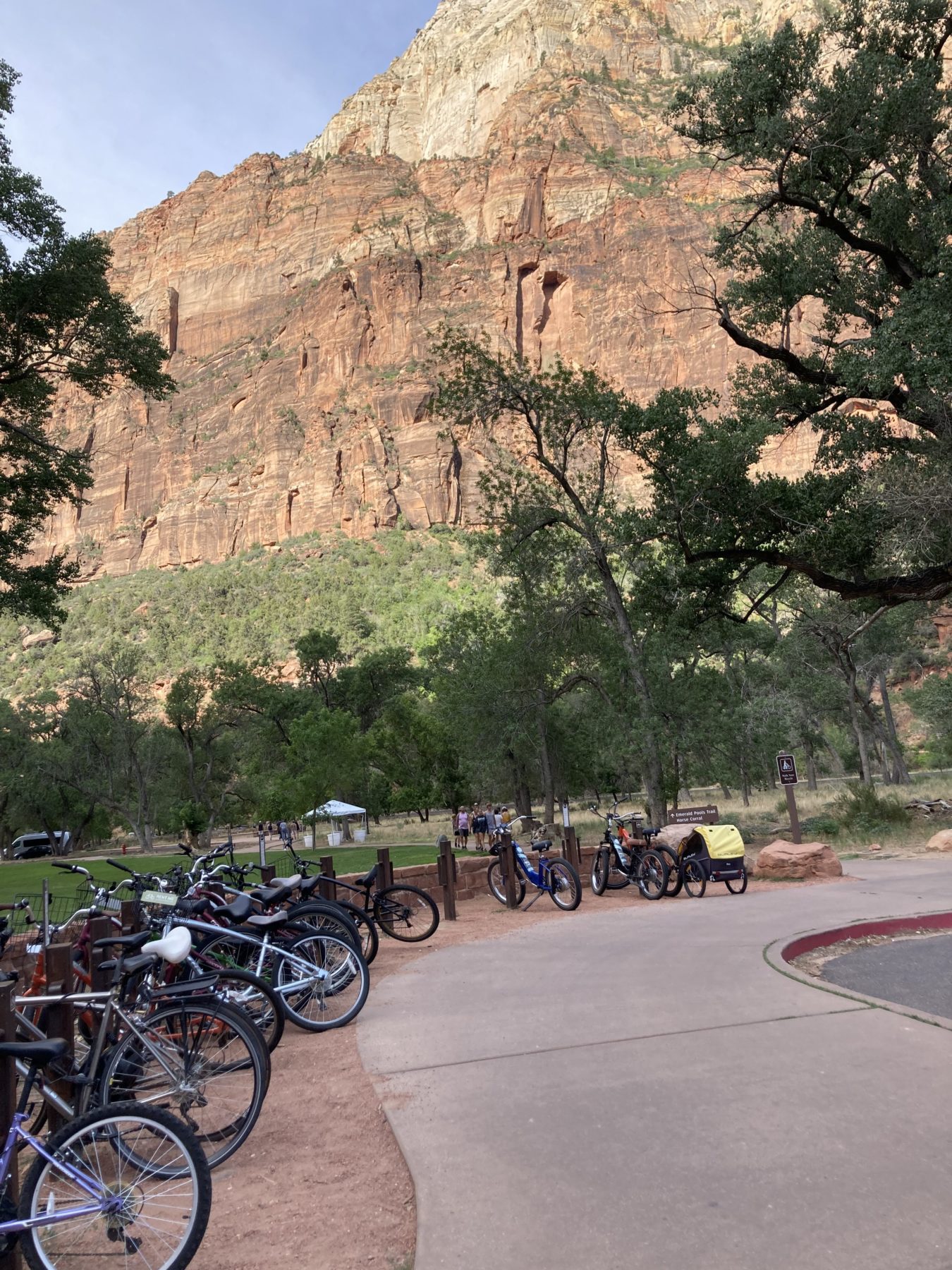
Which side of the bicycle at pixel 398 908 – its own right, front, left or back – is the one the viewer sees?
left

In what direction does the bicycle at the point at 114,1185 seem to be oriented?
to the viewer's left

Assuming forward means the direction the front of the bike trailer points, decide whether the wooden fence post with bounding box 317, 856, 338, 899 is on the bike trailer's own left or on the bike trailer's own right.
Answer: on the bike trailer's own left

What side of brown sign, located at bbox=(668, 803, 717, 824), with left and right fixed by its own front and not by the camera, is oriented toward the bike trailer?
front

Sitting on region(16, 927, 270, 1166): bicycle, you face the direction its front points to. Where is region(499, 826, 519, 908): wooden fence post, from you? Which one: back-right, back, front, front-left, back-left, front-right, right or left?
back-right

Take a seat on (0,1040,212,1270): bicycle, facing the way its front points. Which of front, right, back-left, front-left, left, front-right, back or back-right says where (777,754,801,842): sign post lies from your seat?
back-right

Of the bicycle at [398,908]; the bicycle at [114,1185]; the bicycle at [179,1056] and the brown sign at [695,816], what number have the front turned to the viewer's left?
3

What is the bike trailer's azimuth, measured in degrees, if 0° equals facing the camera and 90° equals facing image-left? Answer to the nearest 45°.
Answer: approximately 135°

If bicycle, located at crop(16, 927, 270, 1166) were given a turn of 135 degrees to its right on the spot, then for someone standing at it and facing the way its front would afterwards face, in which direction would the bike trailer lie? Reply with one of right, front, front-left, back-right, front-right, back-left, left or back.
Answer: front

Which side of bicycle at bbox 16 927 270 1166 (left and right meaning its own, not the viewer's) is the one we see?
left

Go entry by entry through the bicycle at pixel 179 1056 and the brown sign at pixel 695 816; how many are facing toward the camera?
1
